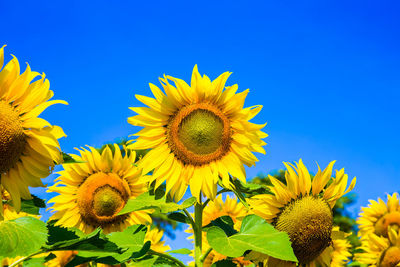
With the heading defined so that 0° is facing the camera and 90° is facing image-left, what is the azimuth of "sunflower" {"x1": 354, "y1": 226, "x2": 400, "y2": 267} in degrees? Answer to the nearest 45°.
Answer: approximately 0°

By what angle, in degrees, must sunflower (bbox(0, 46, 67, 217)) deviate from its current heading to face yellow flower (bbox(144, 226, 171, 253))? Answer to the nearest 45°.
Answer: approximately 135° to its left

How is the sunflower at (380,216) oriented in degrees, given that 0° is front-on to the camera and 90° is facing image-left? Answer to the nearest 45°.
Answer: approximately 0°
